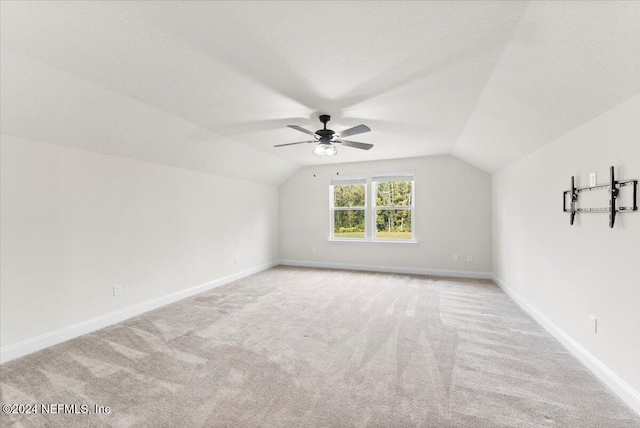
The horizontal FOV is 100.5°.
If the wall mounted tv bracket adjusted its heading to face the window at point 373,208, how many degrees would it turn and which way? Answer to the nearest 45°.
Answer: approximately 90° to its right

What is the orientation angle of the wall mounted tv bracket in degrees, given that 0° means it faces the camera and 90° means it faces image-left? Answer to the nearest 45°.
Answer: approximately 45°

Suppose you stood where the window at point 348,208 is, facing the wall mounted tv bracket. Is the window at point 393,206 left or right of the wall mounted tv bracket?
left

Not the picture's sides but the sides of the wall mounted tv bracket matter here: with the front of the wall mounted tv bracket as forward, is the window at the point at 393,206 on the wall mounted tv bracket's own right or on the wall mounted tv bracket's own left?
on the wall mounted tv bracket's own right
